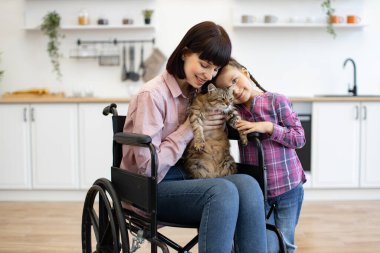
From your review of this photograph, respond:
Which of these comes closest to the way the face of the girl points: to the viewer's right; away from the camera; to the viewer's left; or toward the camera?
toward the camera

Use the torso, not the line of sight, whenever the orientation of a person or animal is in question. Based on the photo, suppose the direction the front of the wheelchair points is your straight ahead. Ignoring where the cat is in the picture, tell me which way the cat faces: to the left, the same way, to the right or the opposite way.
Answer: the same way

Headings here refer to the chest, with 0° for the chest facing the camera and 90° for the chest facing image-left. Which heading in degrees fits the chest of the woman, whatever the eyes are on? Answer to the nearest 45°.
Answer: approximately 315°

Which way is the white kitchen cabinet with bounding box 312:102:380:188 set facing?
toward the camera

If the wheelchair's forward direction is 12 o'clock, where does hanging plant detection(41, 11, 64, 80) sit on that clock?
The hanging plant is roughly at 7 o'clock from the wheelchair.

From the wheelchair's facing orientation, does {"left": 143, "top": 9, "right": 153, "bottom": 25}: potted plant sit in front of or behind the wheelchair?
behind

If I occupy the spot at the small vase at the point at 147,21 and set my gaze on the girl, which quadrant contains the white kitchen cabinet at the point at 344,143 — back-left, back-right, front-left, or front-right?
front-left

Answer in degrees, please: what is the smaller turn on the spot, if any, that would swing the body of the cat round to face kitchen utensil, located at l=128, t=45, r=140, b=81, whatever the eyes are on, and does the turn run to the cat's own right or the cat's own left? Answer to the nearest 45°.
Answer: approximately 135° to the cat's own left

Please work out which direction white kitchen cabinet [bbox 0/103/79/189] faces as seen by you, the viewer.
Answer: facing the viewer

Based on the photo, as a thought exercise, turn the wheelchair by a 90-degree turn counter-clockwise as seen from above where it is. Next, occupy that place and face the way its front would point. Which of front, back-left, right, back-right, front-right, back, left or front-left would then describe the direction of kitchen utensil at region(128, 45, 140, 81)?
front-left

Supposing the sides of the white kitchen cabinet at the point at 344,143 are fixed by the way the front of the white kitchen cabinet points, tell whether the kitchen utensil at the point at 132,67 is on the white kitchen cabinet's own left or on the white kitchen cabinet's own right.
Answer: on the white kitchen cabinet's own right

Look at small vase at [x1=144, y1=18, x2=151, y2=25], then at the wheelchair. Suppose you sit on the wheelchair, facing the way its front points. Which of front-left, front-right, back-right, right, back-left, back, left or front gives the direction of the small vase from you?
back-left

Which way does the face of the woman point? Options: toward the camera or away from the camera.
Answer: toward the camera

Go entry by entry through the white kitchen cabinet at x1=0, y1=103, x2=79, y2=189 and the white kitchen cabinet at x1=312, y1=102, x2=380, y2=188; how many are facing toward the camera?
2
